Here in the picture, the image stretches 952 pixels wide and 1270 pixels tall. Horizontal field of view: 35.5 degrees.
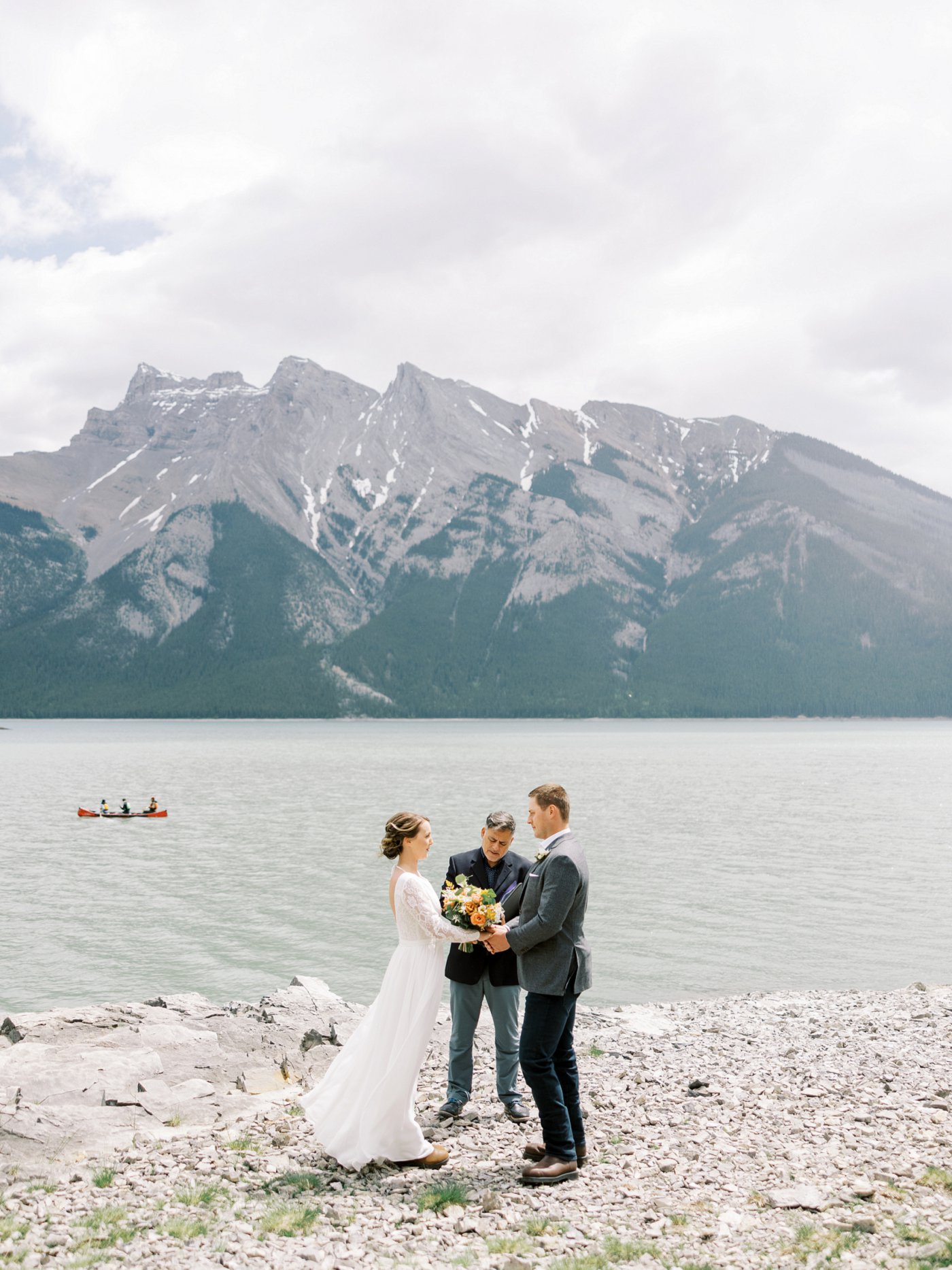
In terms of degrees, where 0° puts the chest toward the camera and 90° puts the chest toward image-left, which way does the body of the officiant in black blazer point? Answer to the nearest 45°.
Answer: approximately 0°

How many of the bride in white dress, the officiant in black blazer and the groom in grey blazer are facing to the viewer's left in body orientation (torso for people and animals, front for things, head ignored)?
1

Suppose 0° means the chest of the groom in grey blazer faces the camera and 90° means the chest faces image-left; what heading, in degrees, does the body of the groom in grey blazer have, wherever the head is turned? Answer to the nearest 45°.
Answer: approximately 90°

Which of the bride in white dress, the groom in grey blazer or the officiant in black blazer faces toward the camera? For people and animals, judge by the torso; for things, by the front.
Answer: the officiant in black blazer

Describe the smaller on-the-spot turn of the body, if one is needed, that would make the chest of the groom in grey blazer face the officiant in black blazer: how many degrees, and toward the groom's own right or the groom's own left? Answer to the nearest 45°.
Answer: approximately 90° to the groom's own right

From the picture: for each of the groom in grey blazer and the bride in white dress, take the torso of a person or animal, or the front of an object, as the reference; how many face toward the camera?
0

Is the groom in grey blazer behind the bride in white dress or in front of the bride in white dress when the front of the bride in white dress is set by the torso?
in front

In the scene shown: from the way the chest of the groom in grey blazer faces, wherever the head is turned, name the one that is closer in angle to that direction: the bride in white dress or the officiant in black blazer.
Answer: the bride in white dress

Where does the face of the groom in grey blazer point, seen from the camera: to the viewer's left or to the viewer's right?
to the viewer's left

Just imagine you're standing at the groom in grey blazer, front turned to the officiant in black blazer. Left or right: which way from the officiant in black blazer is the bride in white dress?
left

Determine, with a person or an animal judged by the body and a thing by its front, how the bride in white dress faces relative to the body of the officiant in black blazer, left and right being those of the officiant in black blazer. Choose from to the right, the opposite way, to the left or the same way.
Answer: to the left

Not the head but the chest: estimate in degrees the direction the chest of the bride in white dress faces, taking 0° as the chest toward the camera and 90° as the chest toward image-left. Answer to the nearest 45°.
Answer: approximately 270°

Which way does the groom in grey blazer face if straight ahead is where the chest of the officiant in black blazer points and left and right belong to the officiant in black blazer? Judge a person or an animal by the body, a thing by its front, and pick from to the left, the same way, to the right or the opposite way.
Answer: to the right

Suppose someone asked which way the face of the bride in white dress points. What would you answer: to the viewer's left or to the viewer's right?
to the viewer's right

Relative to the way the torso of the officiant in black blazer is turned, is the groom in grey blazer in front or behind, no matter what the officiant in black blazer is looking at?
in front
